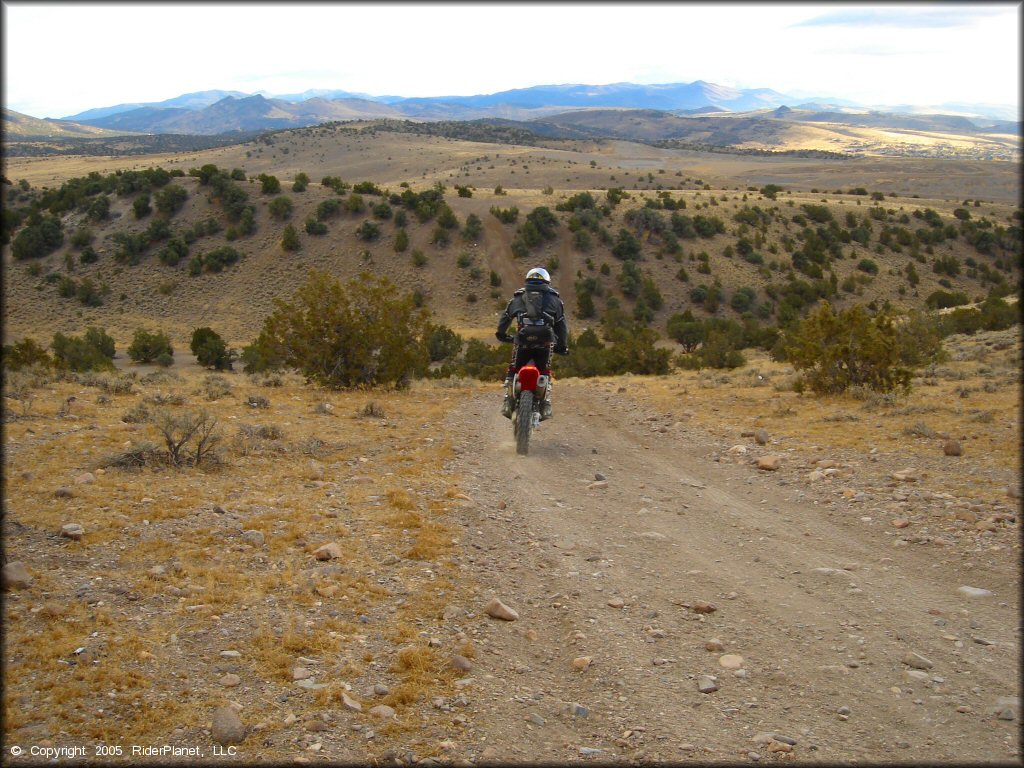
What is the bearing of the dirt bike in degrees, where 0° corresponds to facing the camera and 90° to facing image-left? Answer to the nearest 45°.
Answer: approximately 180°

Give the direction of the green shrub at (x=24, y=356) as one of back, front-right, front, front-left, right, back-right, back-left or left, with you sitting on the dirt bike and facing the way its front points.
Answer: front-left

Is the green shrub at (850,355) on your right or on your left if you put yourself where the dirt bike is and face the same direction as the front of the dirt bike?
on your right

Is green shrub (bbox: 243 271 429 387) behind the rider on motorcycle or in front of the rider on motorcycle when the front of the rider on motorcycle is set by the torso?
in front

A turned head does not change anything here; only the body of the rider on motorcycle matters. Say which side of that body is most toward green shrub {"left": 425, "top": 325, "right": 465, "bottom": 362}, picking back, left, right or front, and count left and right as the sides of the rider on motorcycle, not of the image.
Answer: front

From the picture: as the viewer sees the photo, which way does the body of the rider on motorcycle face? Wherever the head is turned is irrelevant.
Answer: away from the camera

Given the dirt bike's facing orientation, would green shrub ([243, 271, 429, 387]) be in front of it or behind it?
in front

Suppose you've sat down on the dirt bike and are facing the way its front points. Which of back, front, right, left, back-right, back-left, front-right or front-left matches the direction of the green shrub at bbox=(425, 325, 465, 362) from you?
front
